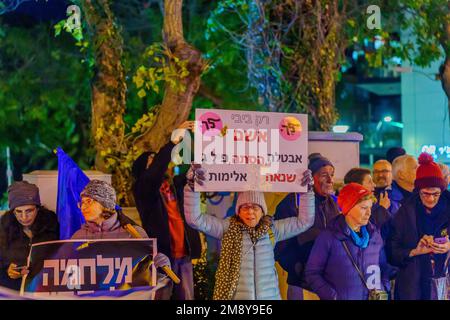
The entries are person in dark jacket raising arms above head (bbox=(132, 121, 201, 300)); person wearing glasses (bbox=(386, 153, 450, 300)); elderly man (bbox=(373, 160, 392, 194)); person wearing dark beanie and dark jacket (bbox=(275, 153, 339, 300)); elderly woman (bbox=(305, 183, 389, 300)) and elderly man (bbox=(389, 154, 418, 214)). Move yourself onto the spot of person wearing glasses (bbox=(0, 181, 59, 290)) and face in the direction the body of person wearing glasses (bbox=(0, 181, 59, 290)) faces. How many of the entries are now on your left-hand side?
6

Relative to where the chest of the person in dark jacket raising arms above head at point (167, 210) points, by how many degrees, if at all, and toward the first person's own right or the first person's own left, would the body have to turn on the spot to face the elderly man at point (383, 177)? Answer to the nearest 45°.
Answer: approximately 45° to the first person's own left

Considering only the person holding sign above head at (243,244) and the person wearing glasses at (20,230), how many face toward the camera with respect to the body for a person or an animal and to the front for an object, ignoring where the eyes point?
2

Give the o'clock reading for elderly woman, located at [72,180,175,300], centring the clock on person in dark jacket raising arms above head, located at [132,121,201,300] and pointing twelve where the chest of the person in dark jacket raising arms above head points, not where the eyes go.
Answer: The elderly woman is roughly at 3 o'clock from the person in dark jacket raising arms above head.

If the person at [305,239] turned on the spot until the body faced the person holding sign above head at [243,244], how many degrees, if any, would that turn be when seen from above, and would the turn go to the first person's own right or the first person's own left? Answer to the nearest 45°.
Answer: approximately 90° to the first person's own right

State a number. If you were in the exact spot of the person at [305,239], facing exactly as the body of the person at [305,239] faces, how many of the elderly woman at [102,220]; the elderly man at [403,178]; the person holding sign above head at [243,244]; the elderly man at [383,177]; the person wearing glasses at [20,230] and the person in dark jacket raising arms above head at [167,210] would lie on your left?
2

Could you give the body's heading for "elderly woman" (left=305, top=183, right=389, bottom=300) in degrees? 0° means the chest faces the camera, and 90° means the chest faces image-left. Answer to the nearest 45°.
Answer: approximately 315°

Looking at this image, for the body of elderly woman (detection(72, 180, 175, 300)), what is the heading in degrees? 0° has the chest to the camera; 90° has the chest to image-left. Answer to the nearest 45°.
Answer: approximately 45°

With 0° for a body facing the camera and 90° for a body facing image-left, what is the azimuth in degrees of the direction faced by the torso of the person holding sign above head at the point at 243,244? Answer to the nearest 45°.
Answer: approximately 0°

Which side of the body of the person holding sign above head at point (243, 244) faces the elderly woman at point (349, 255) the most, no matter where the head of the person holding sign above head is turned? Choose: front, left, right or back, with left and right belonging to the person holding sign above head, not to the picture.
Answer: left
